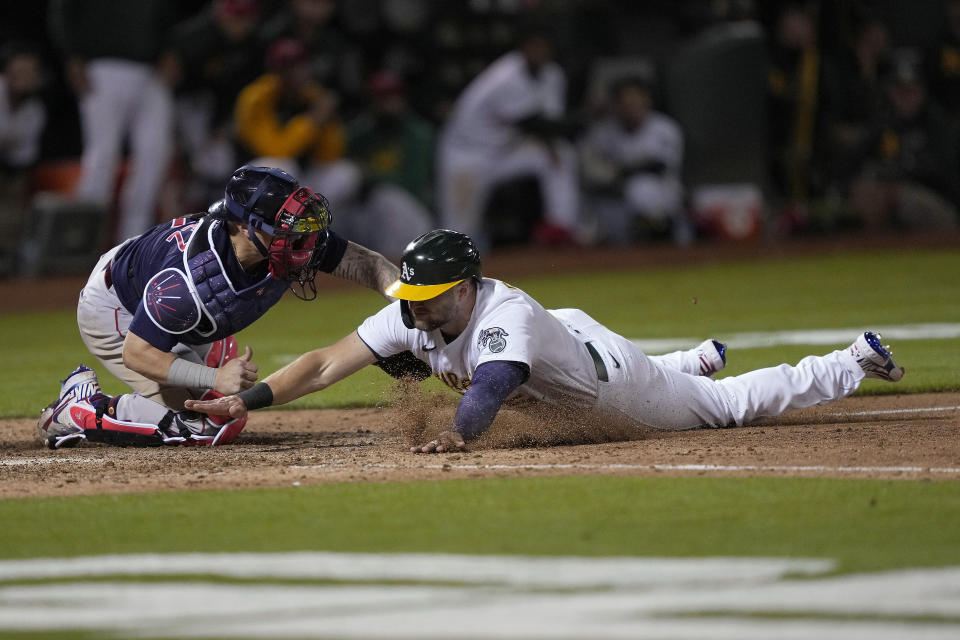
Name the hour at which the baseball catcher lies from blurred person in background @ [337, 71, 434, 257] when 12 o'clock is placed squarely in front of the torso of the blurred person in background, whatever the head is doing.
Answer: The baseball catcher is roughly at 12 o'clock from the blurred person in background.

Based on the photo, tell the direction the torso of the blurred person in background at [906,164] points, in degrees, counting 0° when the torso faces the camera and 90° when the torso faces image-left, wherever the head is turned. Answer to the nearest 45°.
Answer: approximately 0°

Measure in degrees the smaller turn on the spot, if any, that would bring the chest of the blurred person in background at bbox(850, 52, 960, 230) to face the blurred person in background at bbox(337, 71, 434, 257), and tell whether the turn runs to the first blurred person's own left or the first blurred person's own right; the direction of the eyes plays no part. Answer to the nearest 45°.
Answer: approximately 45° to the first blurred person's own right

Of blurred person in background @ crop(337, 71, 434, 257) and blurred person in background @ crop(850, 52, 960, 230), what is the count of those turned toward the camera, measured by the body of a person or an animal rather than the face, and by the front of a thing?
2

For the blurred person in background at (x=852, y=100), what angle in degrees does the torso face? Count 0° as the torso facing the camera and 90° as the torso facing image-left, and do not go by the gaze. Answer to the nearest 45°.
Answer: approximately 0°
